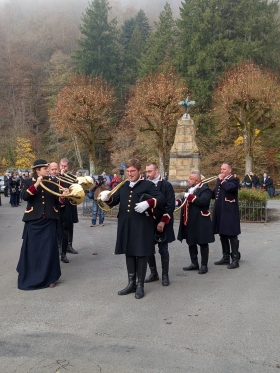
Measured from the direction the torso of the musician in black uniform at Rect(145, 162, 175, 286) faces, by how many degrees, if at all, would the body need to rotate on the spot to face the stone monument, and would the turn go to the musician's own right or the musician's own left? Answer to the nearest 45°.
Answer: approximately 135° to the musician's own right

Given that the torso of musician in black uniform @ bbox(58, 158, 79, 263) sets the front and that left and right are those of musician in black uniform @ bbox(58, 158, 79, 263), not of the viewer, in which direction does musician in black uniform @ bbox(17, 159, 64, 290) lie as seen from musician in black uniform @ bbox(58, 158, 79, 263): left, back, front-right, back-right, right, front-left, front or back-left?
front-right

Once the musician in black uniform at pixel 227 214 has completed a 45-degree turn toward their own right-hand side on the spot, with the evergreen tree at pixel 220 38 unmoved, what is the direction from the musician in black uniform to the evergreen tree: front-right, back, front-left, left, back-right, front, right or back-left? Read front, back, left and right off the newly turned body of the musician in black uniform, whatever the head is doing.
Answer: right

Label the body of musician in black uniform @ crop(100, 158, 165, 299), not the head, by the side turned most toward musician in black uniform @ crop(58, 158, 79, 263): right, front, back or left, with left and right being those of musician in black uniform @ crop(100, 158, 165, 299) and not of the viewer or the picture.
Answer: right

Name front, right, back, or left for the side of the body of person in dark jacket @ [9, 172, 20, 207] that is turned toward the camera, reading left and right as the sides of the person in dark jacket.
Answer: front

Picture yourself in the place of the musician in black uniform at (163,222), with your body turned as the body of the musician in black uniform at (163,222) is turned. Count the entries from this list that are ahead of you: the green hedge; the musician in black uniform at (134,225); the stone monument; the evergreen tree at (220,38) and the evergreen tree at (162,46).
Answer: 1

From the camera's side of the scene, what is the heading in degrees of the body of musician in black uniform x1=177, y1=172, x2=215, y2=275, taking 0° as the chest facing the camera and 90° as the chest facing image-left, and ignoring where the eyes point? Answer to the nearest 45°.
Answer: approximately 45°

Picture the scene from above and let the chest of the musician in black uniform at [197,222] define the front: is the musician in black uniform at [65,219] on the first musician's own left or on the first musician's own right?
on the first musician's own right

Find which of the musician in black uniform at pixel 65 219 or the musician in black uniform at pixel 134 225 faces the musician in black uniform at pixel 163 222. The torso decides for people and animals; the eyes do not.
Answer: the musician in black uniform at pixel 65 219

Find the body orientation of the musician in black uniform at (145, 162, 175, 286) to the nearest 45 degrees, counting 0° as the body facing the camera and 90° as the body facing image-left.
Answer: approximately 45°

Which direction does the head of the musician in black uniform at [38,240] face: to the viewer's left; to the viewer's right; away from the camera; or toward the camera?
to the viewer's right

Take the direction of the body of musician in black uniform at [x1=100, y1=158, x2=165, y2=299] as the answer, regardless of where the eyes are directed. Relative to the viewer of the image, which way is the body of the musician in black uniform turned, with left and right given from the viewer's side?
facing the viewer and to the left of the viewer

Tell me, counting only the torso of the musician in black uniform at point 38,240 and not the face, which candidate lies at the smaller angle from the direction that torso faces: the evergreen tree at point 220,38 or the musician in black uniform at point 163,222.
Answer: the musician in black uniform

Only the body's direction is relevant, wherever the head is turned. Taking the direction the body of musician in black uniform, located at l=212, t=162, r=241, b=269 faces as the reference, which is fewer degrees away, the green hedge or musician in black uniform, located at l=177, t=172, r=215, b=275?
the musician in black uniform
